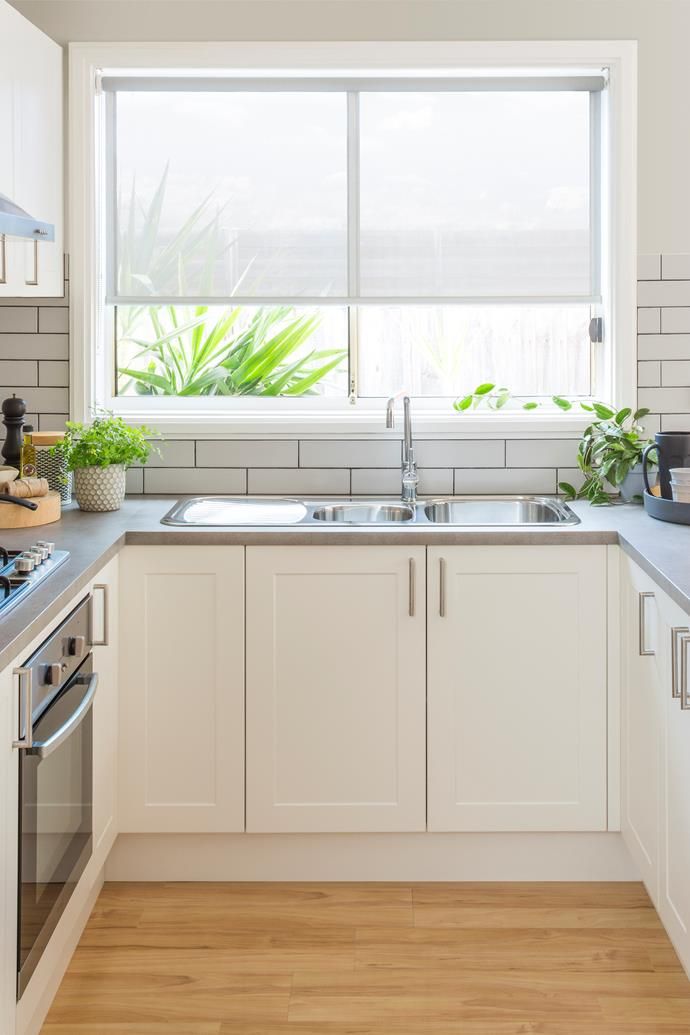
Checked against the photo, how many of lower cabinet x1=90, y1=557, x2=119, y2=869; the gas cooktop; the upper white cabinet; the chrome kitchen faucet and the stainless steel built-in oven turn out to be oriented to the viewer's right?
4

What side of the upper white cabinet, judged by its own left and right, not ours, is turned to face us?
right

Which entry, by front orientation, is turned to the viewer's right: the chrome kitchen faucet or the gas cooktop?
the gas cooktop

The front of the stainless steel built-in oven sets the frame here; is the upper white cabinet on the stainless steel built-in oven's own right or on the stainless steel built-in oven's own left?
on the stainless steel built-in oven's own left

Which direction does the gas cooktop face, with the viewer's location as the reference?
facing to the right of the viewer

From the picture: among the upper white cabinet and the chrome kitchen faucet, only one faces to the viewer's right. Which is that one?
the upper white cabinet

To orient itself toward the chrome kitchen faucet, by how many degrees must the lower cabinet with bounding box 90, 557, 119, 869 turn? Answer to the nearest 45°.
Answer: approximately 45° to its left

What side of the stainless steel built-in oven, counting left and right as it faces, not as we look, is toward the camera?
right

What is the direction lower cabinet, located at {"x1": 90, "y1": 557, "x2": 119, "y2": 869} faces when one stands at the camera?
facing to the right of the viewer
